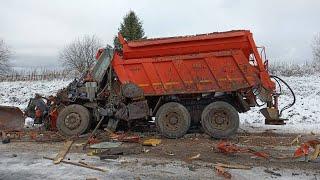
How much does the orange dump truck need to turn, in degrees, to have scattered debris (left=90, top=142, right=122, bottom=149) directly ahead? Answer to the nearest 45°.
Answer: approximately 45° to its left

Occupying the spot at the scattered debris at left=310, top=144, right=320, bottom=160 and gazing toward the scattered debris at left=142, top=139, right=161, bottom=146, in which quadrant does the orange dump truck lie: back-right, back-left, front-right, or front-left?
front-right

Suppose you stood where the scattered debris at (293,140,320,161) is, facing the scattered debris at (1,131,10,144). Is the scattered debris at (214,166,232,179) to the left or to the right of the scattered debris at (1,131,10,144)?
left

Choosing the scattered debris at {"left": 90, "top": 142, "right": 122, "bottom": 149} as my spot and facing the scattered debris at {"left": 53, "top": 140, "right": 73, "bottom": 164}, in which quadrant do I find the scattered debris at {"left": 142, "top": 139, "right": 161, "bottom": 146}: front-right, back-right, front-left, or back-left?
back-left

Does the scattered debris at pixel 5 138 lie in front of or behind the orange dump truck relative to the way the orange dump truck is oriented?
in front

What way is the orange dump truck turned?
to the viewer's left

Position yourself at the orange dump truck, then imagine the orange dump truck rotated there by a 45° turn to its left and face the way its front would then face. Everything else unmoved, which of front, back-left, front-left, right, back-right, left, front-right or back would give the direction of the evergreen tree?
back-right

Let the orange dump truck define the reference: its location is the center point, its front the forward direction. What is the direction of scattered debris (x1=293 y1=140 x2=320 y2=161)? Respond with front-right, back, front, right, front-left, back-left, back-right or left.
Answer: back-left

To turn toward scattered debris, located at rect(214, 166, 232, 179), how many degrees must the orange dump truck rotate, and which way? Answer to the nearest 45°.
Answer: approximately 90° to its left

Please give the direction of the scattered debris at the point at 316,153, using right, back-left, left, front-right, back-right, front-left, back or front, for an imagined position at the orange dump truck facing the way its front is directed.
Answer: back-left
